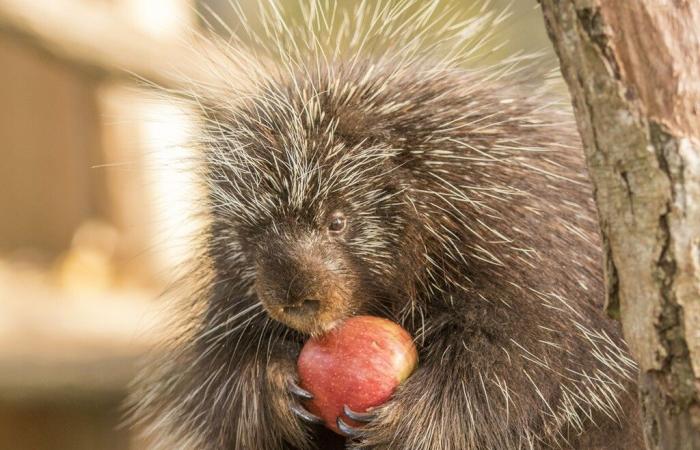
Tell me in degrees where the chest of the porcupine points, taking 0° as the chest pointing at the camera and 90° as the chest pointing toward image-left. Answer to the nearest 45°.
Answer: approximately 45°

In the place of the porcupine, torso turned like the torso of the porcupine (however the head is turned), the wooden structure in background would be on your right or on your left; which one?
on your right
